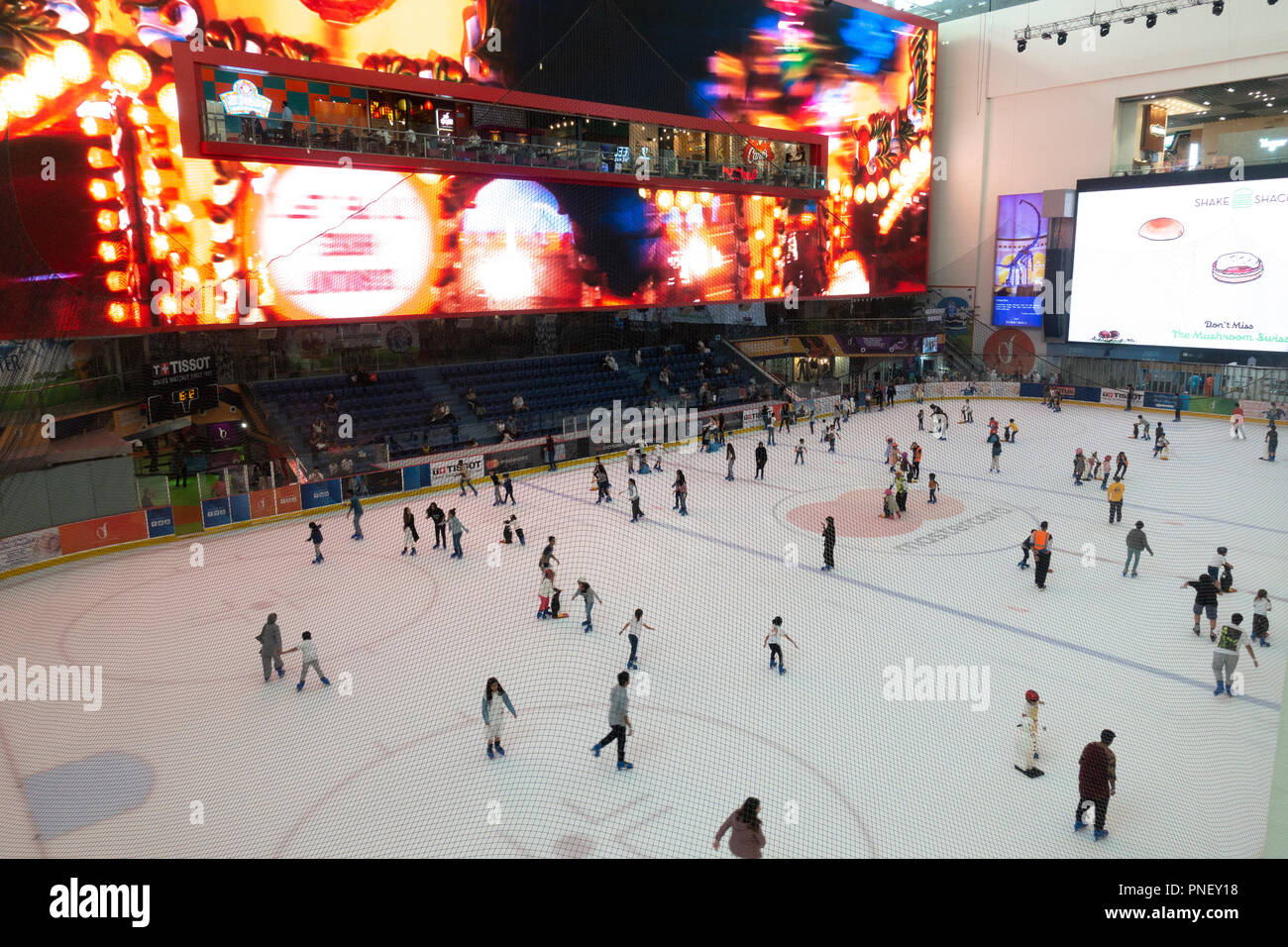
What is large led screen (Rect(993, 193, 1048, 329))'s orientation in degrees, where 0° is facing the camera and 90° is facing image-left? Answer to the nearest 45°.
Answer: approximately 0°

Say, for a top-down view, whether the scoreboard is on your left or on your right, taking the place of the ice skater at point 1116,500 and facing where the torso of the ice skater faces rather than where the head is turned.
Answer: on your left

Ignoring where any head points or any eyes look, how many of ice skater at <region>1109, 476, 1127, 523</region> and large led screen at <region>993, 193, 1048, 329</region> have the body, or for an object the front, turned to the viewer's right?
0

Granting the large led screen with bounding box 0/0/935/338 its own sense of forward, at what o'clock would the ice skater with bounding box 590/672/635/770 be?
The ice skater is roughly at 1 o'clock from the large led screen.

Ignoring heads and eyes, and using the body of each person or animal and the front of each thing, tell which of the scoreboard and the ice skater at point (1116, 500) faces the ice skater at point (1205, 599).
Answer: the scoreboard

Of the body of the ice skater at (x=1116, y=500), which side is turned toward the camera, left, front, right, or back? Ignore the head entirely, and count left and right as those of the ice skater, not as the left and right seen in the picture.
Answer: back

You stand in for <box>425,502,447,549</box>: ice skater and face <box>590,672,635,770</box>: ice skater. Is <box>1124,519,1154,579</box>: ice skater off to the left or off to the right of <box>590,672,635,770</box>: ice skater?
left

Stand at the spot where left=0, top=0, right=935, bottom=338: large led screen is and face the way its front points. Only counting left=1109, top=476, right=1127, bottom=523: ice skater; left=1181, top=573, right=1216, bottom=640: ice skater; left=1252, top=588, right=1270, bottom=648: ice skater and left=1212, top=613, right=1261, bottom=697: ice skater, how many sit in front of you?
4

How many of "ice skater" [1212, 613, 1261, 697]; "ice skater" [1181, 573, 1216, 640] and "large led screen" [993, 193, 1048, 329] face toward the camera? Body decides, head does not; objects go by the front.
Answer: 1
